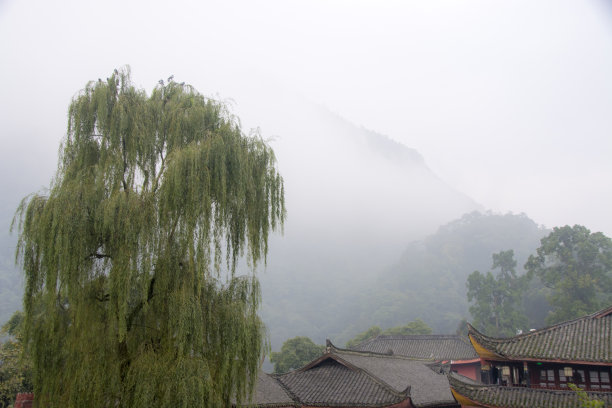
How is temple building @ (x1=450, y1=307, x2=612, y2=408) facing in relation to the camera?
toward the camera

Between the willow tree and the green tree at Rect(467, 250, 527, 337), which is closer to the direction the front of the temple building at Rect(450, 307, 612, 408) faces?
the willow tree

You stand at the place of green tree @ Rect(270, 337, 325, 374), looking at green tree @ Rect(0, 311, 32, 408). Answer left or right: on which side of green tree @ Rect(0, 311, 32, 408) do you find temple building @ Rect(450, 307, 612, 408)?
left

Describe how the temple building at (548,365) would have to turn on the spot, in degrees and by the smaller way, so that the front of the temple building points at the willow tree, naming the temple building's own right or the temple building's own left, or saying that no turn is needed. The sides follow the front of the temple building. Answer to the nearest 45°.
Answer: approximately 45° to the temple building's own right

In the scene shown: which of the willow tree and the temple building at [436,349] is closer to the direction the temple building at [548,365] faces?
the willow tree

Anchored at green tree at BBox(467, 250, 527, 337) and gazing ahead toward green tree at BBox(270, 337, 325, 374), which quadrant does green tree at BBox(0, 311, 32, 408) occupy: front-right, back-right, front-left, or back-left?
front-left

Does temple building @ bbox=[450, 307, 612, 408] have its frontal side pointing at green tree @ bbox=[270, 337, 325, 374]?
no

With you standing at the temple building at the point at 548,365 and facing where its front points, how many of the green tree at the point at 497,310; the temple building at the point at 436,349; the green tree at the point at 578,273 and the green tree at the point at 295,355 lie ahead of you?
0

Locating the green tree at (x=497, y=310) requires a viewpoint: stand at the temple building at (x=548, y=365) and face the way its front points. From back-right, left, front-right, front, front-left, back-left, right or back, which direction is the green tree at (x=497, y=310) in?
back

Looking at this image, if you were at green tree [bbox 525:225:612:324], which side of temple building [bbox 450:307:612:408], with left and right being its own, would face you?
back

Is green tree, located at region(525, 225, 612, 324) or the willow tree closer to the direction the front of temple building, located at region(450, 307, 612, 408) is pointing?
the willow tree

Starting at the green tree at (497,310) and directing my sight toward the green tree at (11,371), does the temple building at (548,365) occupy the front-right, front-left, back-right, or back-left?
front-left

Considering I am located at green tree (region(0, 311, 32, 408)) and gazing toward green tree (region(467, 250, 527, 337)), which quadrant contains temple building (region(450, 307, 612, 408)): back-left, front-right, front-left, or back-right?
front-right

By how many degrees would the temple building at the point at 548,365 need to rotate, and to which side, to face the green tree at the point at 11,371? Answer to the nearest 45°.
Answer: approximately 90° to its right
